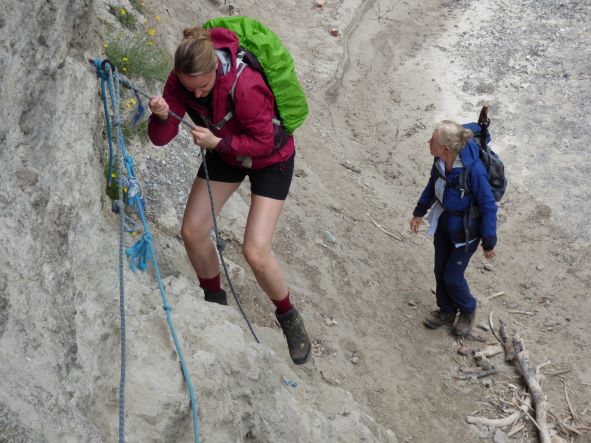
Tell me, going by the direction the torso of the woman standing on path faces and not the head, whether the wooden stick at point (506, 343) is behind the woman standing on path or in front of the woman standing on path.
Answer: behind

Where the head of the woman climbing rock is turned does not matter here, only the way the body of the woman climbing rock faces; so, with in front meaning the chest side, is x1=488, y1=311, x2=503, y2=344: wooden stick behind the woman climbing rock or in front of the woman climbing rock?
behind

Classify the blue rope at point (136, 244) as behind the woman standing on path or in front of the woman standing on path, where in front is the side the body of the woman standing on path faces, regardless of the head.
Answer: in front

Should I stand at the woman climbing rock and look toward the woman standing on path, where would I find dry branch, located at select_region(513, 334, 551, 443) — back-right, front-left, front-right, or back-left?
front-right

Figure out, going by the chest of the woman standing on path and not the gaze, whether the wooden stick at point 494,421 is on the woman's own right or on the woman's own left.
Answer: on the woman's own left

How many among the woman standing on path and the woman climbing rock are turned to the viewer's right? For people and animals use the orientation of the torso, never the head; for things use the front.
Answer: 0

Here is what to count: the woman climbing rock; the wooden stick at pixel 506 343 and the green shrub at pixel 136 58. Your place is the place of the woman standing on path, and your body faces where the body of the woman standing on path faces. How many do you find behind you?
1

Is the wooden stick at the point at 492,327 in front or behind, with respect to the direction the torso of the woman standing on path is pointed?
behind

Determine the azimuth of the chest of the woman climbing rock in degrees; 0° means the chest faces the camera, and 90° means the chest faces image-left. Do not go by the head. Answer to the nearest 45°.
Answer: approximately 45°

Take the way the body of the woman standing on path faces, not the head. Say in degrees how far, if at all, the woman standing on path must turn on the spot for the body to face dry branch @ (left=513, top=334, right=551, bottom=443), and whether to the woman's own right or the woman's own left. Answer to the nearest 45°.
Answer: approximately 135° to the woman's own left

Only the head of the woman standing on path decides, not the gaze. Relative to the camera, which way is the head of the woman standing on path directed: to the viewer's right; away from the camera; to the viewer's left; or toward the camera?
to the viewer's left

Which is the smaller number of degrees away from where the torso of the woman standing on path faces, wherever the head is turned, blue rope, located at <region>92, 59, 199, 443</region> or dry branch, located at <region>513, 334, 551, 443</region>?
the blue rope

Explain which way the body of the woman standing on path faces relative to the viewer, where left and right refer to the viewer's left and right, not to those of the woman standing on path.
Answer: facing the viewer and to the left of the viewer
